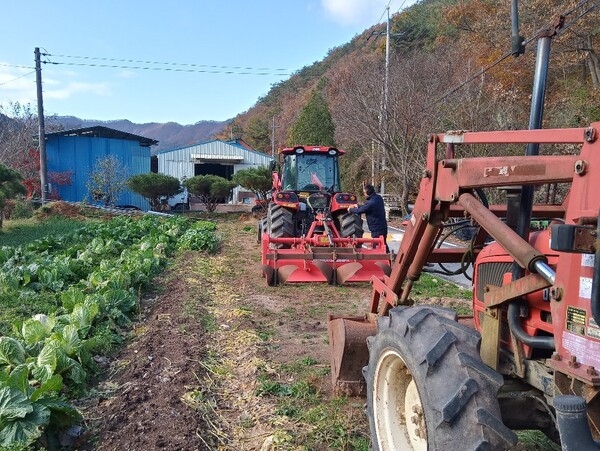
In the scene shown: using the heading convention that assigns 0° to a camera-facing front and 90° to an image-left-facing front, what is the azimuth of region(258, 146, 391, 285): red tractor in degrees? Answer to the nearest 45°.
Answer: approximately 180°

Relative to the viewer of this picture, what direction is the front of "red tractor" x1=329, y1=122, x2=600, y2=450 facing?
facing away from the viewer and to the left of the viewer

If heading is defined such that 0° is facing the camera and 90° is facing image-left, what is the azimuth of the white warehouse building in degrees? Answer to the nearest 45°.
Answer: approximately 0°

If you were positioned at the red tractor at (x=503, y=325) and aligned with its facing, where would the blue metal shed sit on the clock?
The blue metal shed is roughly at 12 o'clock from the red tractor.

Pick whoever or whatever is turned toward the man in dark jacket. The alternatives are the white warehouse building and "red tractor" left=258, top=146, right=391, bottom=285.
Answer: the white warehouse building

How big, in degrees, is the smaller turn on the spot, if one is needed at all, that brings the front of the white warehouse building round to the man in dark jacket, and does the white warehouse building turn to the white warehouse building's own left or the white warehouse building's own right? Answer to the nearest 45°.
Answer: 0° — it already faces them

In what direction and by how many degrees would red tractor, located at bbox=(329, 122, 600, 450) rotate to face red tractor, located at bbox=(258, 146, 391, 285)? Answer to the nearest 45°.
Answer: approximately 45° to its right
